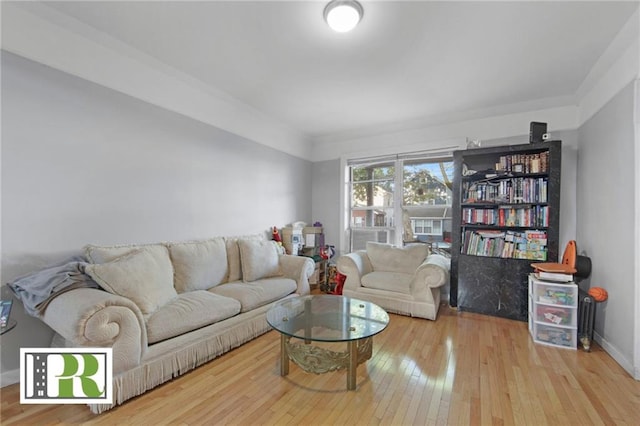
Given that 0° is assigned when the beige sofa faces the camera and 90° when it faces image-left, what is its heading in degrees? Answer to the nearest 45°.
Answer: approximately 315°

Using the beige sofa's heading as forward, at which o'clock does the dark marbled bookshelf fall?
The dark marbled bookshelf is roughly at 11 o'clock from the beige sofa.

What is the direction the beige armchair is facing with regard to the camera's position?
facing the viewer and to the left of the viewer

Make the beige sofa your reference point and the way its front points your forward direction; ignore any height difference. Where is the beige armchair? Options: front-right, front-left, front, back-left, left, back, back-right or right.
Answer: front-left

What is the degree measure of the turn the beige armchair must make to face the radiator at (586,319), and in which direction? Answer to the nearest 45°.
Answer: approximately 135° to its left

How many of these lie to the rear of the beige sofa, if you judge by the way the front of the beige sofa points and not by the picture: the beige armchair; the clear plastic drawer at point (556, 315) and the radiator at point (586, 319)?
0

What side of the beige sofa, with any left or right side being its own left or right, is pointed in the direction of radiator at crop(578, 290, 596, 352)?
front

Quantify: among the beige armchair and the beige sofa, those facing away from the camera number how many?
0

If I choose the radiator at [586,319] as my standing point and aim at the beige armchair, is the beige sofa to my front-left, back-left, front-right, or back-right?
front-left

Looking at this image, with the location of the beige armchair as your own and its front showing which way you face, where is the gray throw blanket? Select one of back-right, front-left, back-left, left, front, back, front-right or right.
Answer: front

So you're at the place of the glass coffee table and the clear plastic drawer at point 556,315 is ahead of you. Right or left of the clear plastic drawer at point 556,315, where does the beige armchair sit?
left
